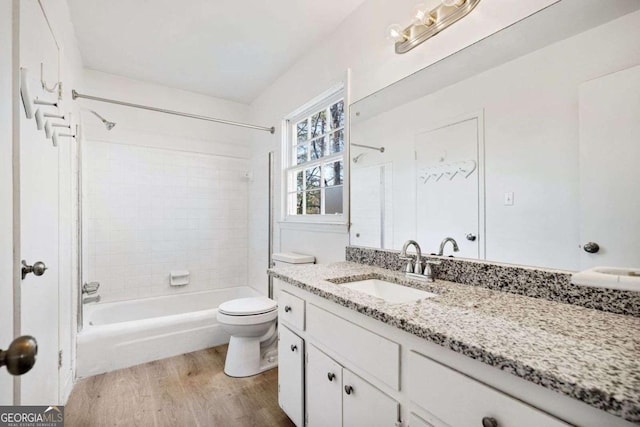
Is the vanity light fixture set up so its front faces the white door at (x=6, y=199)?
yes

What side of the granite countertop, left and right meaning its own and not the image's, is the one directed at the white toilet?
right

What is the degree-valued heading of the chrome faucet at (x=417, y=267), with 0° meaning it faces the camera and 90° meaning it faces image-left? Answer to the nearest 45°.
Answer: approximately 45°

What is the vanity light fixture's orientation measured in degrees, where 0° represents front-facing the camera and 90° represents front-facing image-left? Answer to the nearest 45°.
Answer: approximately 45°

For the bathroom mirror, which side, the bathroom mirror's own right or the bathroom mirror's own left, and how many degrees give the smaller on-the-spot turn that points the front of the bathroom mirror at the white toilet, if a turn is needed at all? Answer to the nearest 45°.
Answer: approximately 45° to the bathroom mirror's own right

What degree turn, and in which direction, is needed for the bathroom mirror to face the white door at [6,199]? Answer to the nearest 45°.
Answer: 0° — it already faces it

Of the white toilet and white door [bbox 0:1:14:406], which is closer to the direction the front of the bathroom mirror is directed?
the white door

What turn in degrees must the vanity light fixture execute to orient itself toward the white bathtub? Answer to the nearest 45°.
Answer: approximately 45° to its right

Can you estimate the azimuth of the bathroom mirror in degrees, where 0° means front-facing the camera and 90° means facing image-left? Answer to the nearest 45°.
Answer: approximately 45°

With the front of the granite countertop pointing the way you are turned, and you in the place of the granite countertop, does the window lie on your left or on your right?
on your right
